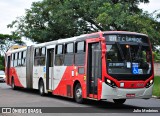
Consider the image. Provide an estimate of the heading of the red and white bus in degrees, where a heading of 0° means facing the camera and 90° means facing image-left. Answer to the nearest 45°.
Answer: approximately 315°

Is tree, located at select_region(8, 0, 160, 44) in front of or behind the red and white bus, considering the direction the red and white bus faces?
behind
